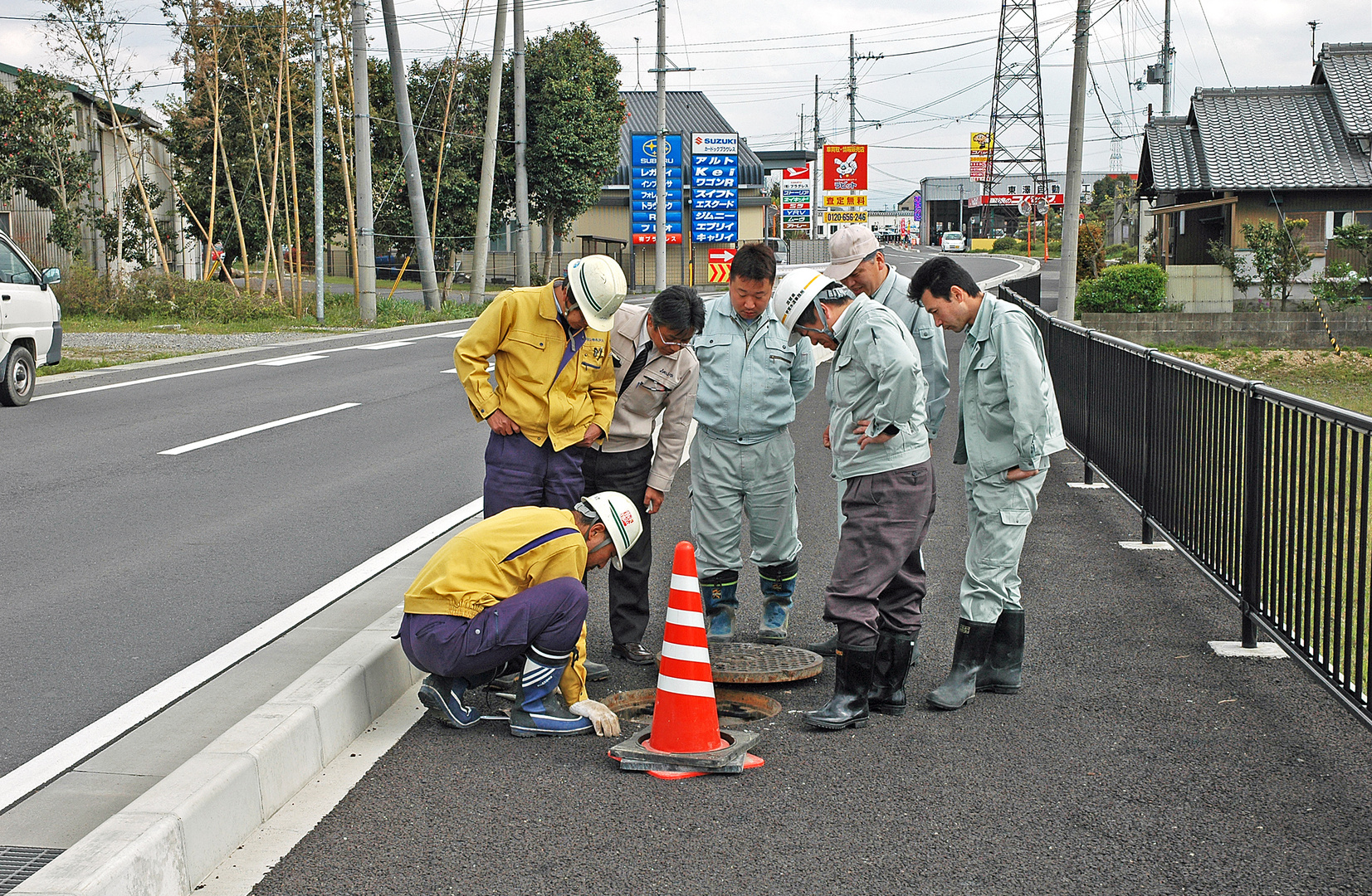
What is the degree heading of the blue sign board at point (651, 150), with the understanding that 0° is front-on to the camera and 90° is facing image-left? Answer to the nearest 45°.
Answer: approximately 0°

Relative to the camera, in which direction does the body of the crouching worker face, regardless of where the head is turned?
to the viewer's right

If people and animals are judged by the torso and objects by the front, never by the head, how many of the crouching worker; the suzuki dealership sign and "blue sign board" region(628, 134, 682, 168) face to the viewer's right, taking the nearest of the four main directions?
1

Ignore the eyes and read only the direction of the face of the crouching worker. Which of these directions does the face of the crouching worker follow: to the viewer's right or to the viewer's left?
to the viewer's right

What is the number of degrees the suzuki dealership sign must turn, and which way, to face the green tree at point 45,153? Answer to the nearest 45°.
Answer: approximately 45° to its right

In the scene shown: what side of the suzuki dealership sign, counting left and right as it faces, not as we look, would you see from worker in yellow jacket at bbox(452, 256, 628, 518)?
front

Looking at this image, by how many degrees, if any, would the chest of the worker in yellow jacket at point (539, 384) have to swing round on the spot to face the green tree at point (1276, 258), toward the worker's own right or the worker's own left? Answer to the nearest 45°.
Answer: approximately 90° to the worker's own left

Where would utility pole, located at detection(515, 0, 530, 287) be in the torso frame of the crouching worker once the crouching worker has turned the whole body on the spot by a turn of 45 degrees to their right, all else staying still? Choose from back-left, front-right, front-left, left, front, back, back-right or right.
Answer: back-left

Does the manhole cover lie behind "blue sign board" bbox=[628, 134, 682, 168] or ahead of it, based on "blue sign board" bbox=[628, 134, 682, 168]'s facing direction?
ahead

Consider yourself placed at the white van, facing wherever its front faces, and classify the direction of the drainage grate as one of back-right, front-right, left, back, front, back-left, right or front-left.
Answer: back-right

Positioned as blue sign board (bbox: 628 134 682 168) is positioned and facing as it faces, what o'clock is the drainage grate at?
The drainage grate is roughly at 12 o'clock from the blue sign board.

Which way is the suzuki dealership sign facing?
toward the camera

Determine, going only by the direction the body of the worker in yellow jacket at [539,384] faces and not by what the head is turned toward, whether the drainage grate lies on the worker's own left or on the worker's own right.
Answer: on the worker's own right

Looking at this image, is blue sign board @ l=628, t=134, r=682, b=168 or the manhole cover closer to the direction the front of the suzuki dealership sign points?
the manhole cover
